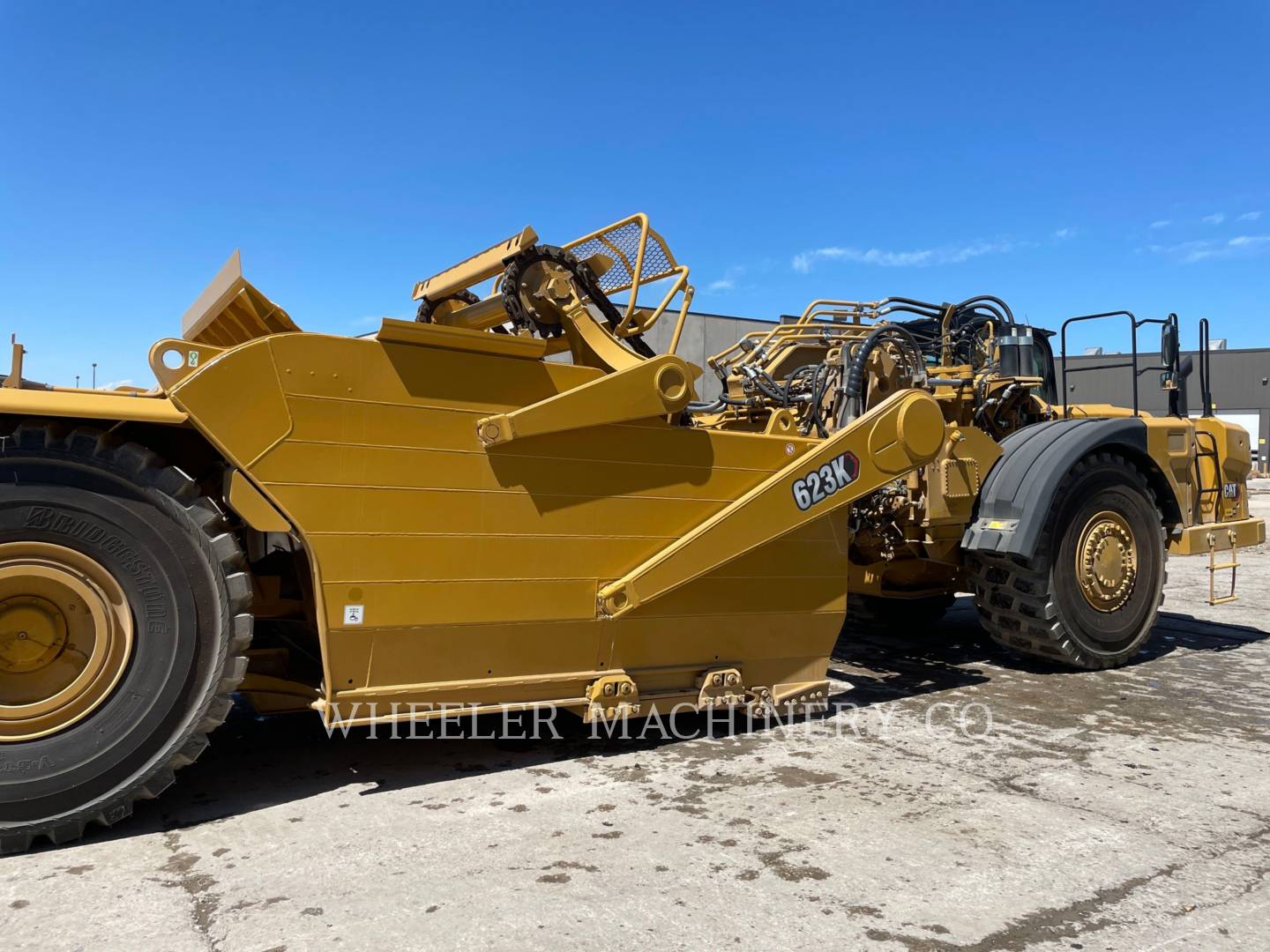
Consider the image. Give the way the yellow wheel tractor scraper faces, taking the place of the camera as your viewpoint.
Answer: facing away from the viewer and to the right of the viewer

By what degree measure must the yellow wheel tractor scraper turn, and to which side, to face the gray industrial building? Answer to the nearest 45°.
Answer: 0° — it already faces it
